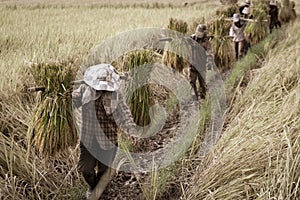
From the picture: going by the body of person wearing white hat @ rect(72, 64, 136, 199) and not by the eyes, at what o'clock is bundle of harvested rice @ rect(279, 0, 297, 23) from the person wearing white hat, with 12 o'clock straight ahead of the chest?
The bundle of harvested rice is roughly at 7 o'clock from the person wearing white hat.

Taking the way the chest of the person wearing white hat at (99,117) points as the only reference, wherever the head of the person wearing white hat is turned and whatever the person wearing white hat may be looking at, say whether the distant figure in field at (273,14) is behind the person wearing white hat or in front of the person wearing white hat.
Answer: behind

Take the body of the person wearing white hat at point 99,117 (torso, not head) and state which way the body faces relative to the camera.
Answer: toward the camera
